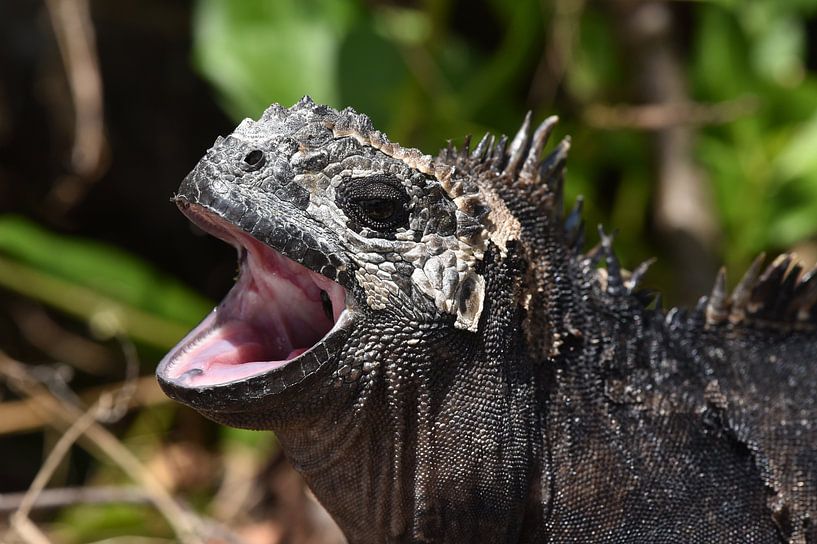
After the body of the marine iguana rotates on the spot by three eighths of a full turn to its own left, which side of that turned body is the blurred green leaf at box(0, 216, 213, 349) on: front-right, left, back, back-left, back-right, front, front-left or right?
back

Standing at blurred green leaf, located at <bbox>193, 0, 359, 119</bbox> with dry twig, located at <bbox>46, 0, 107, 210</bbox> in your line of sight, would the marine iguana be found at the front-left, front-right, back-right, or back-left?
back-left

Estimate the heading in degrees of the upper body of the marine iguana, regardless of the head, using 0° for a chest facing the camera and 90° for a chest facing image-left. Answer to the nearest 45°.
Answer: approximately 90°

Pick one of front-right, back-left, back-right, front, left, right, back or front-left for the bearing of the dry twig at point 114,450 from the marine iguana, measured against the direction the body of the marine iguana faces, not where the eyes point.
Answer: front-right
